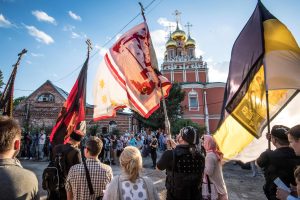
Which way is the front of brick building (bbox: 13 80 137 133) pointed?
toward the camera

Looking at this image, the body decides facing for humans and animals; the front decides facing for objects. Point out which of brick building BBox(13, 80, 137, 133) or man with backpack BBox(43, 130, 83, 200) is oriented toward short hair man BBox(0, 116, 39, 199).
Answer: the brick building

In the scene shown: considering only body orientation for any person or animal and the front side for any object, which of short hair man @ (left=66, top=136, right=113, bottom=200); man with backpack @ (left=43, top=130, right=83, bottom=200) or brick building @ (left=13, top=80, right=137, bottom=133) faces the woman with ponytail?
the brick building

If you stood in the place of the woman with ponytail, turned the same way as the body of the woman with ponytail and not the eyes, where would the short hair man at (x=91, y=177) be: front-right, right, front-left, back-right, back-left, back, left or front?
front-left

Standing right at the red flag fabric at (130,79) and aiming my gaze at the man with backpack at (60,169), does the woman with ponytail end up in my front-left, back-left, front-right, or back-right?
front-left

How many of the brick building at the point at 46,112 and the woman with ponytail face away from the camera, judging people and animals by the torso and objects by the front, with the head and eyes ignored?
1

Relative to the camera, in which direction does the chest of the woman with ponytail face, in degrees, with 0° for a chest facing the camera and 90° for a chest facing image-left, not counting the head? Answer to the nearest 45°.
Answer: approximately 180°

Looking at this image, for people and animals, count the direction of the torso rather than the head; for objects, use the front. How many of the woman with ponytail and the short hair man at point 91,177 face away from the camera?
2

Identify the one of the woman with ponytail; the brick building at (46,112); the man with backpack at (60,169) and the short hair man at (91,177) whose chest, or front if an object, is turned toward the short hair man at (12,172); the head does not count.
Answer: the brick building

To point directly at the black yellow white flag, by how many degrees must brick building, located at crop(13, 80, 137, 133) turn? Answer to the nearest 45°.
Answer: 0° — it already faces it

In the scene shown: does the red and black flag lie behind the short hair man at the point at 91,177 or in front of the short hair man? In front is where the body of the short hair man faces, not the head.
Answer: in front

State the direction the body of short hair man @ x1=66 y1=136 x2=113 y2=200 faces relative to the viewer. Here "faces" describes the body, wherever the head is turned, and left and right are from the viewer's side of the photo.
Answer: facing away from the viewer

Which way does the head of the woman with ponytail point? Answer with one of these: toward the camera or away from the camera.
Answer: away from the camera

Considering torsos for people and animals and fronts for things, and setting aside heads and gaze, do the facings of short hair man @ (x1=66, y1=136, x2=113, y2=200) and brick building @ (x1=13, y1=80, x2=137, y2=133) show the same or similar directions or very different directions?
very different directions

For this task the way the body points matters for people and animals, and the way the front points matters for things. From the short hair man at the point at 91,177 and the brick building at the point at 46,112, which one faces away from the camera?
the short hair man

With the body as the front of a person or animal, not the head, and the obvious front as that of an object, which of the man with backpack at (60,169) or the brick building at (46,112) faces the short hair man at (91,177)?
the brick building
